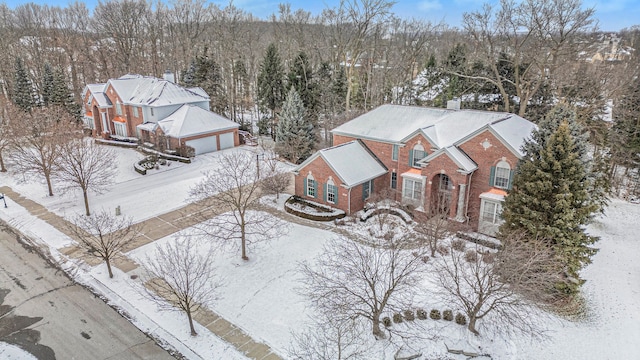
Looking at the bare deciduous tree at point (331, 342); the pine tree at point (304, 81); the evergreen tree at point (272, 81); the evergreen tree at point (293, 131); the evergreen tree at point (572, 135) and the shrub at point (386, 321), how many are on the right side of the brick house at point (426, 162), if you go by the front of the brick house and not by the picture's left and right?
3

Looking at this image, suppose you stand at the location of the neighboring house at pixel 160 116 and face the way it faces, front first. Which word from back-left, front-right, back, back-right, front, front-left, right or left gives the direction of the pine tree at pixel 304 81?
back-left

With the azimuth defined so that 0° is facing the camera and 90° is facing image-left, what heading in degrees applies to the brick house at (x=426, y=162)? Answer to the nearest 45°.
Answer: approximately 45°

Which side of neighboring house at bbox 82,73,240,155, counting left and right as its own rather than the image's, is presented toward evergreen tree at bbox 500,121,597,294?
left

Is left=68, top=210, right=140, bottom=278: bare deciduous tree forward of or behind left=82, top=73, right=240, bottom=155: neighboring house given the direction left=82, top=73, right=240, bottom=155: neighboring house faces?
forward

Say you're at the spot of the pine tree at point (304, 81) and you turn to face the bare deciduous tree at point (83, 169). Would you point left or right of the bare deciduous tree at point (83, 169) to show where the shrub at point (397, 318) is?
left

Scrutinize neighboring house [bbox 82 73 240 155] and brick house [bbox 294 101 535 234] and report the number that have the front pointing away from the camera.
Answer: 0

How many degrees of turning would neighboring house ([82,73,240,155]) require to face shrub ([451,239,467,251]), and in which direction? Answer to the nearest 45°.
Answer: approximately 90° to its left

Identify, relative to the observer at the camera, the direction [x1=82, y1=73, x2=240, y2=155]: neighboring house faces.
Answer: facing the viewer and to the left of the viewer

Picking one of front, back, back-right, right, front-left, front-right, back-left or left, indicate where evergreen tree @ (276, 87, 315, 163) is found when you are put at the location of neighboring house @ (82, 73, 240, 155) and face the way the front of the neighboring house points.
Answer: left

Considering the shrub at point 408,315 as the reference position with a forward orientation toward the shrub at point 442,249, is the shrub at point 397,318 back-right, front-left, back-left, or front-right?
back-left

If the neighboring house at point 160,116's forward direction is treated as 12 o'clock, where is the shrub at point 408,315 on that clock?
The shrub is roughly at 10 o'clock from the neighboring house.

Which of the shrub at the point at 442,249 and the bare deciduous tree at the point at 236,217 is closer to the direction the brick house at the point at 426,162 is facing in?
the bare deciduous tree

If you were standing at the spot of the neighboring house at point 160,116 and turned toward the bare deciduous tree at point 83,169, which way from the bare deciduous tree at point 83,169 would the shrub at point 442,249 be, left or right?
left

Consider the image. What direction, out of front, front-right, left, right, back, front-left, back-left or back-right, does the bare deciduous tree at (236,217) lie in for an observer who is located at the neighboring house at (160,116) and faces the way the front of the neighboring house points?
front-left
